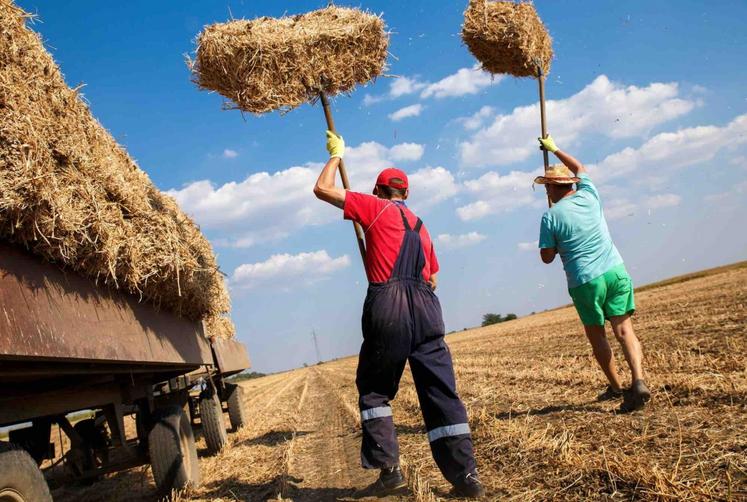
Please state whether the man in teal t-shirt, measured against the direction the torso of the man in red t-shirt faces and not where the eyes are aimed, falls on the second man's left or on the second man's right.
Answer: on the second man's right

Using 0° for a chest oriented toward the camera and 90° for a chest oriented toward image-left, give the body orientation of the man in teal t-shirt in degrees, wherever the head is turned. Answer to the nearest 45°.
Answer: approximately 135°

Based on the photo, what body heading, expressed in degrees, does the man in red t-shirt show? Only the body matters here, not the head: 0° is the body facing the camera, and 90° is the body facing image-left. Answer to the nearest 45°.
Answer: approximately 135°

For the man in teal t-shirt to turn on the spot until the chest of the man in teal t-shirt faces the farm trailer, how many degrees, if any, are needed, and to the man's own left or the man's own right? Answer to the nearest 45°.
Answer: approximately 90° to the man's own left

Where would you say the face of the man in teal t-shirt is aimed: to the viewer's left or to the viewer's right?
to the viewer's left

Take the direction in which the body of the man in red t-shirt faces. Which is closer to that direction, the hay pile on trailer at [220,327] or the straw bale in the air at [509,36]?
the hay pile on trailer

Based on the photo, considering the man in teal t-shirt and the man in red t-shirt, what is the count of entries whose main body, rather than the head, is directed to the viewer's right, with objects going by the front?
0

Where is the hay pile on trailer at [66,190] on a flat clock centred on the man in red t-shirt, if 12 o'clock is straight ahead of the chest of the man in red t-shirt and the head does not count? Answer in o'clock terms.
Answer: The hay pile on trailer is roughly at 10 o'clock from the man in red t-shirt.

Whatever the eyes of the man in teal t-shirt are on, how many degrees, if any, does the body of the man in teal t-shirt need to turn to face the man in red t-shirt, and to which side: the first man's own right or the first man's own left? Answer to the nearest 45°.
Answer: approximately 90° to the first man's own left
